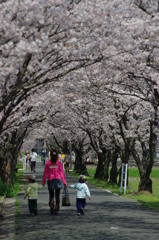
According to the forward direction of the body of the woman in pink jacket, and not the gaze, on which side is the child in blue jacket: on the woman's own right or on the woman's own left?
on the woman's own right

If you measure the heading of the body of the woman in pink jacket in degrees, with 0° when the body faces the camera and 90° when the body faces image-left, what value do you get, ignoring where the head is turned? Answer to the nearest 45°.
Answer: approximately 180°
